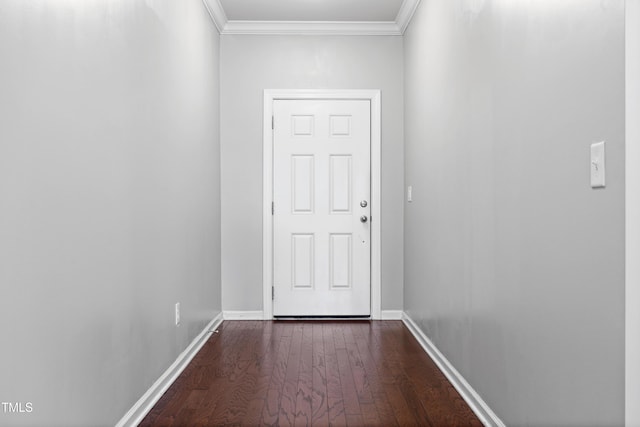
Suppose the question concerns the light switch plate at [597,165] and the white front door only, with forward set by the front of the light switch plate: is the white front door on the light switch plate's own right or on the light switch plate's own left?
on the light switch plate's own right

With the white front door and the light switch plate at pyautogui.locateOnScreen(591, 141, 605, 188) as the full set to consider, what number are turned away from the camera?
0

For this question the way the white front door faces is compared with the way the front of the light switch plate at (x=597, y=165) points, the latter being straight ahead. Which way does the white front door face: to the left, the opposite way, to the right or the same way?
to the left

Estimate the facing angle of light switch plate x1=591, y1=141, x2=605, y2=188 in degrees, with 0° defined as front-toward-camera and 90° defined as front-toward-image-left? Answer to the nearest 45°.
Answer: approximately 45°

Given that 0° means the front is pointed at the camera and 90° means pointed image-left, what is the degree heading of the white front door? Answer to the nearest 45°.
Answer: approximately 0°

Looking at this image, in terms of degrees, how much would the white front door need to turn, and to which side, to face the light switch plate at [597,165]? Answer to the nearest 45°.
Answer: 0° — it already faces it
